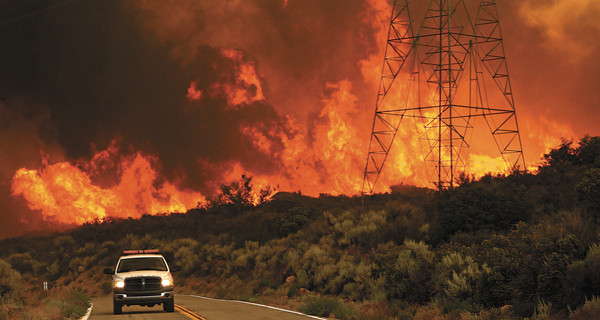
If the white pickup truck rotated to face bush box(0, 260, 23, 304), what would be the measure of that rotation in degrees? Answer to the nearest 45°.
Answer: approximately 135° to its right

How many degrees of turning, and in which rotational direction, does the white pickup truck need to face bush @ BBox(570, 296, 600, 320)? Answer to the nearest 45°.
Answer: approximately 45° to its left

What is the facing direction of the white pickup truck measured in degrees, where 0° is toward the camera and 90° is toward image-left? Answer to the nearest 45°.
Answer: approximately 0°

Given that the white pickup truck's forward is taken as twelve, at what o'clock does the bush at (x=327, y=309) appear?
The bush is roughly at 10 o'clock from the white pickup truck.
